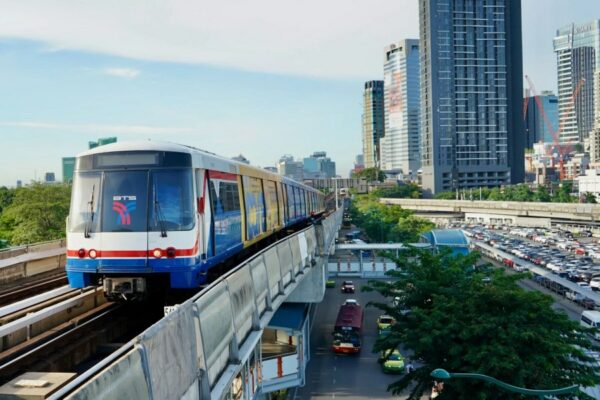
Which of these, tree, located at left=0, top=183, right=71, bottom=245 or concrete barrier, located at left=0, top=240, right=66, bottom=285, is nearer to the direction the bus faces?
the concrete barrier

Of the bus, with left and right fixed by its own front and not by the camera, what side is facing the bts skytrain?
front

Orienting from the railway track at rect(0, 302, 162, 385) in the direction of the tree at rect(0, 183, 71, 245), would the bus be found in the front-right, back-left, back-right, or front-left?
front-right

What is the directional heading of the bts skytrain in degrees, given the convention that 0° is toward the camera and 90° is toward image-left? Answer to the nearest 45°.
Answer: approximately 45°

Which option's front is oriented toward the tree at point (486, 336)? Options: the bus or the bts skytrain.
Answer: the bus

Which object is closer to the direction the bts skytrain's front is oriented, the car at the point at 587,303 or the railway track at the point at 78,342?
the railway track

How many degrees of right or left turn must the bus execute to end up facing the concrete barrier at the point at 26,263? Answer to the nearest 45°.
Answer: approximately 45° to its right

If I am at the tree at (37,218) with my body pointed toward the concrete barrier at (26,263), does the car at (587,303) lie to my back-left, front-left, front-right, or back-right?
front-left

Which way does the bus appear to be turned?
toward the camera

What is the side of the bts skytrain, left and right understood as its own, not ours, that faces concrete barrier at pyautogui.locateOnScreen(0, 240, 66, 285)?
right

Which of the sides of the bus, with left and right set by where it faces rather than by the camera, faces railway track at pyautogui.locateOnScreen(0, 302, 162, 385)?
front

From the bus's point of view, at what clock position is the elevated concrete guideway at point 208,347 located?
The elevated concrete guideway is roughly at 12 o'clock from the bus.

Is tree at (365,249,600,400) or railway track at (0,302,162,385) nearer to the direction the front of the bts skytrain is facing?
the railway track

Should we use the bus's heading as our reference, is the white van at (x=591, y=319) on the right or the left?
on its left
